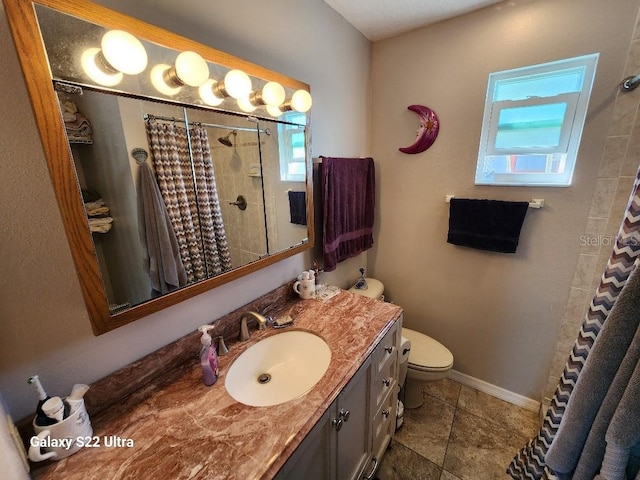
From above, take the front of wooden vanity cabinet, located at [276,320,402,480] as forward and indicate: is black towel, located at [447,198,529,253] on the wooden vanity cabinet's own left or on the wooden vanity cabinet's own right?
on the wooden vanity cabinet's own left

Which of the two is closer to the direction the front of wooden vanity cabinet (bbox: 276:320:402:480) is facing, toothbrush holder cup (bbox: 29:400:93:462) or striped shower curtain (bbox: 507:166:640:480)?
the striped shower curtain

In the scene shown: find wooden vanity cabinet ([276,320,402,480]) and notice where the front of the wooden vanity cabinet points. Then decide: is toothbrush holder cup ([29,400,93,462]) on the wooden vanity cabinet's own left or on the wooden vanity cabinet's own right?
on the wooden vanity cabinet's own right

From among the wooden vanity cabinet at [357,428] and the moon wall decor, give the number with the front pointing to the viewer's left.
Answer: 0

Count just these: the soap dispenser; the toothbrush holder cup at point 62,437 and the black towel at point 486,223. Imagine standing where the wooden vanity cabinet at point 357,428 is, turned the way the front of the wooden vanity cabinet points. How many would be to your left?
1

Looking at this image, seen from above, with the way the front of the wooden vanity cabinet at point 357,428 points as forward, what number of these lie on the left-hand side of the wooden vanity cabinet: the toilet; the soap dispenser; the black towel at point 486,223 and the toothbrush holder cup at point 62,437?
2

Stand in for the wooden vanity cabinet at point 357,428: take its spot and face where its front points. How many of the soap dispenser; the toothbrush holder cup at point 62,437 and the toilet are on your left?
1

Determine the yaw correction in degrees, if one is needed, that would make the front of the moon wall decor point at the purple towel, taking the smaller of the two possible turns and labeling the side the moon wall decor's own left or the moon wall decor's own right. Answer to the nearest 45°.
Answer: approximately 45° to the moon wall decor's own right

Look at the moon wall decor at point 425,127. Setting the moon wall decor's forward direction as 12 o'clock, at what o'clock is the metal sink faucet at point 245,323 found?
The metal sink faucet is roughly at 1 o'clock from the moon wall decor.

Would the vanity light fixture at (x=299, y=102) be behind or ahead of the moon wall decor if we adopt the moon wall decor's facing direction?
ahead

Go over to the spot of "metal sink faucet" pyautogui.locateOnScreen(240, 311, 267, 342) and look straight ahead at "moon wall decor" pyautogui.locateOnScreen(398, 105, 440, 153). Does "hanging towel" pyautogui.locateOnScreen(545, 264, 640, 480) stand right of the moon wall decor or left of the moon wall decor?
right

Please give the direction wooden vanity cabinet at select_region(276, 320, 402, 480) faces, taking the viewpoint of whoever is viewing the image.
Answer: facing the viewer and to the right of the viewer

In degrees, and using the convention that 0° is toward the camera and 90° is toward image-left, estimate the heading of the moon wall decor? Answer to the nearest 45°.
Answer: approximately 0°

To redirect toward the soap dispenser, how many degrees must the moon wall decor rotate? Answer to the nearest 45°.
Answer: approximately 45° to its right

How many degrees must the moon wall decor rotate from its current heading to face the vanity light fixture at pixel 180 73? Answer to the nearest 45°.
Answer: approximately 45° to its right
